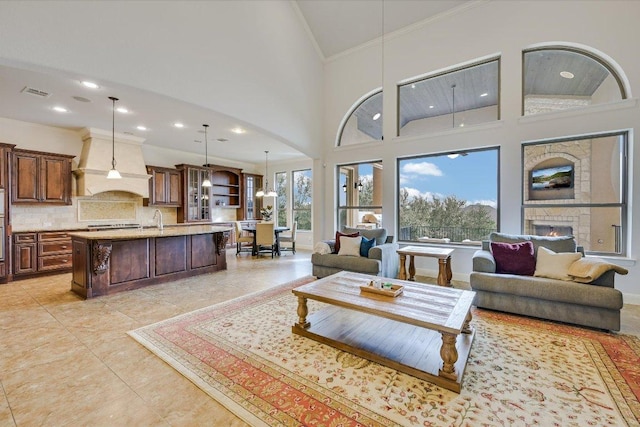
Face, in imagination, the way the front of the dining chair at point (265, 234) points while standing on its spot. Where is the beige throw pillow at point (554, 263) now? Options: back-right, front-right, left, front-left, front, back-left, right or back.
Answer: back-right

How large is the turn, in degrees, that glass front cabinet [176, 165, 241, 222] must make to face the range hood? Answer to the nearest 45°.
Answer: approximately 90° to its right

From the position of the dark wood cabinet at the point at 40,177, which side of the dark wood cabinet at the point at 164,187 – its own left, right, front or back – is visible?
right

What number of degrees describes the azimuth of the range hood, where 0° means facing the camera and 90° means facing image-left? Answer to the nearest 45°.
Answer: approximately 315°

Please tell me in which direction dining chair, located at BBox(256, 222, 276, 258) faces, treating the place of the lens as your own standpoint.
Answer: facing away from the viewer

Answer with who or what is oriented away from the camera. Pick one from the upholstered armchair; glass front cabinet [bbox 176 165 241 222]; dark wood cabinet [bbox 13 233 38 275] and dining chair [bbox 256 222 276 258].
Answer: the dining chair

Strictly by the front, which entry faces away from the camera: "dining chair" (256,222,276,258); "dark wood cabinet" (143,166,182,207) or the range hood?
the dining chair

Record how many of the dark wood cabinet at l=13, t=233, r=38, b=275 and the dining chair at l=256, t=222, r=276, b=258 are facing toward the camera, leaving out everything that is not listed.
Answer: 1

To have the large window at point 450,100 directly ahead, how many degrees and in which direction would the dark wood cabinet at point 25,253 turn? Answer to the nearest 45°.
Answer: approximately 45° to its left

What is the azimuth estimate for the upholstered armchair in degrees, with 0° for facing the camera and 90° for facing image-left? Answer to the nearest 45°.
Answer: approximately 45°
